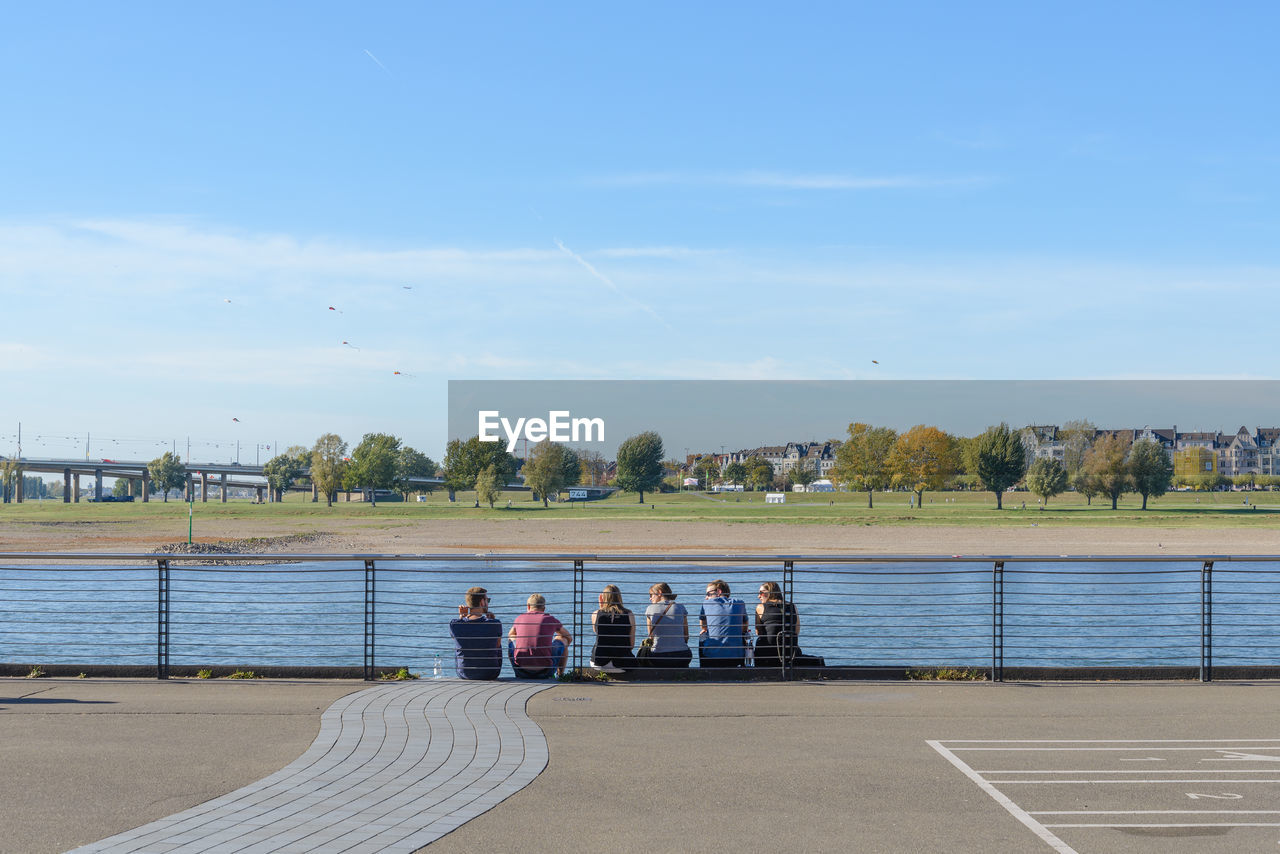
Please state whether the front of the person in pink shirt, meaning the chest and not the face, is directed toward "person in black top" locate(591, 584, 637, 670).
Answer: no

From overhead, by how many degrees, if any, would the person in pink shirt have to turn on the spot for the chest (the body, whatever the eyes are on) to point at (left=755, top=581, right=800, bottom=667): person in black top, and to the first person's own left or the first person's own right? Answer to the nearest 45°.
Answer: approximately 90° to the first person's own right

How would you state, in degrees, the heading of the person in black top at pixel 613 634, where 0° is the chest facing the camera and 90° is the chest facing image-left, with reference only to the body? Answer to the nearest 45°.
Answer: approximately 180°

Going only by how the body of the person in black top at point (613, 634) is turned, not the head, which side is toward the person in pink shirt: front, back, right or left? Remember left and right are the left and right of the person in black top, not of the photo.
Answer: left

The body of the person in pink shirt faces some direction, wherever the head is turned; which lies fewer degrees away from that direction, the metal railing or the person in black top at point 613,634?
the metal railing

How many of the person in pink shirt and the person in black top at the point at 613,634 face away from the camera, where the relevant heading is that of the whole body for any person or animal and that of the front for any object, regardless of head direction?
2

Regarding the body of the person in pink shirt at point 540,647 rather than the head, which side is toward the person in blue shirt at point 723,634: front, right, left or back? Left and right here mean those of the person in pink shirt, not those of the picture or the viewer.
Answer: right

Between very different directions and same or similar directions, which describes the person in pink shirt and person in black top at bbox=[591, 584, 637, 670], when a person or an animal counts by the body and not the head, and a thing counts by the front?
same or similar directions

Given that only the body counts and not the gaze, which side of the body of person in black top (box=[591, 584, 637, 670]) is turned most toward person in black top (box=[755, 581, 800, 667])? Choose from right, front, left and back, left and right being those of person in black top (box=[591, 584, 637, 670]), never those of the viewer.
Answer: right

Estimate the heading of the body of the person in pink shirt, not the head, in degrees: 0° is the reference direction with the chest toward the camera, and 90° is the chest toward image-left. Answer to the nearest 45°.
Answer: approximately 180°
